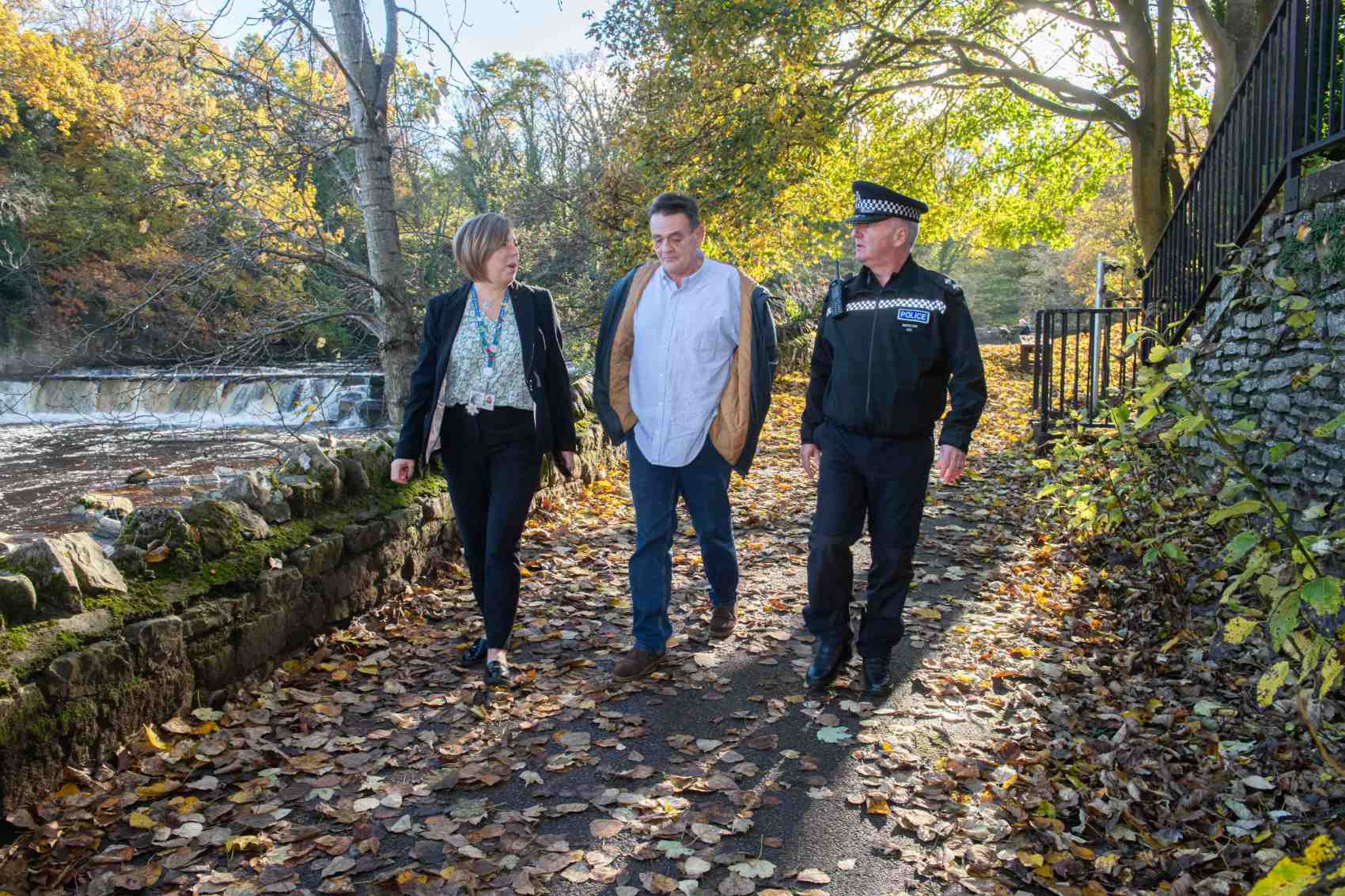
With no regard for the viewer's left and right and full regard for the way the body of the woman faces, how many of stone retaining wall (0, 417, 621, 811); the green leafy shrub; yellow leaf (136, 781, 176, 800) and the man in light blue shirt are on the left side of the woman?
2

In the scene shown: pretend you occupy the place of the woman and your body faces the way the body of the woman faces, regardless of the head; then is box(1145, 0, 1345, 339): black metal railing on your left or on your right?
on your left

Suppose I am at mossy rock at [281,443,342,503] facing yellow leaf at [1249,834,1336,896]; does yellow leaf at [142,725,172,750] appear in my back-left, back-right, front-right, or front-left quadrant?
front-right

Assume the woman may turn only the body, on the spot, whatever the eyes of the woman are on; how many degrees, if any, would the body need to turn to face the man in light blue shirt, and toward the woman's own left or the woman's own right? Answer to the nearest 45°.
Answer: approximately 90° to the woman's own left

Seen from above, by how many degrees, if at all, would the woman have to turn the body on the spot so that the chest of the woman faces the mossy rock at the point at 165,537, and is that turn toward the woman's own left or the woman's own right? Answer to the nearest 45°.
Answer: approximately 90° to the woman's own right

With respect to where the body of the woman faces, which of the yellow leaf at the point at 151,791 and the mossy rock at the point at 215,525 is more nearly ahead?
the yellow leaf

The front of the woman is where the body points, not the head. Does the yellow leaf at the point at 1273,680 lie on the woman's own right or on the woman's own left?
on the woman's own left

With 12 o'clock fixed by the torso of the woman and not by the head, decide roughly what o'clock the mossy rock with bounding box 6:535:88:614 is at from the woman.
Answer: The mossy rock is roughly at 2 o'clock from the woman.

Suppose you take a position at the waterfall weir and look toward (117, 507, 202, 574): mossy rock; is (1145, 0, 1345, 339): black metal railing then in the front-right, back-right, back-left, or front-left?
front-left

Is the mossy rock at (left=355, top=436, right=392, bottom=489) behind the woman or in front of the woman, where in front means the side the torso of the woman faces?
behind

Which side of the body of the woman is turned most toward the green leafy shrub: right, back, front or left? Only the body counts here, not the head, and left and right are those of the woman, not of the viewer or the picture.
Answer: left

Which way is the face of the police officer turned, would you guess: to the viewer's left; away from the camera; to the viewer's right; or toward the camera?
to the viewer's left

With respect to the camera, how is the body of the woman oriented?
toward the camera

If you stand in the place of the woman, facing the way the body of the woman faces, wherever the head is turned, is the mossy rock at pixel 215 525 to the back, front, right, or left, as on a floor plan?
right

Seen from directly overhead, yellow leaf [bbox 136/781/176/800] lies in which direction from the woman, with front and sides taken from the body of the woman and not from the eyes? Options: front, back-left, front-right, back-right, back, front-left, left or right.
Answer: front-right
